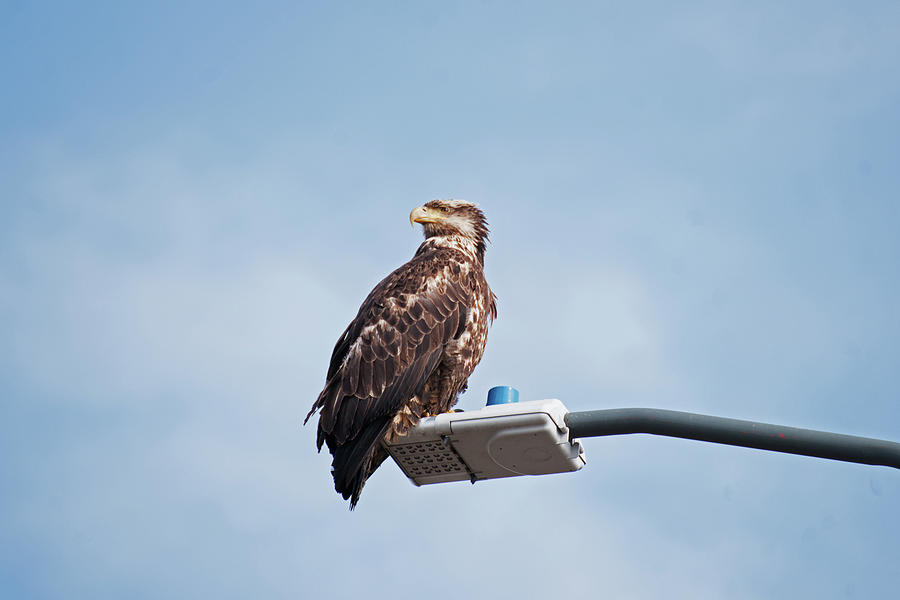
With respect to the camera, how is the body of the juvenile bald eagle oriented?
to the viewer's right
